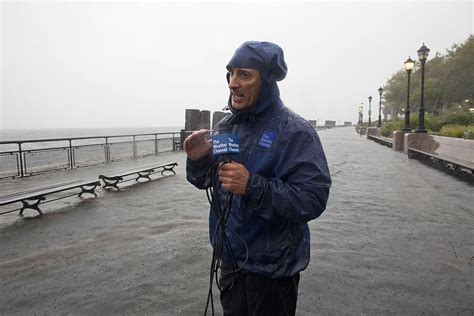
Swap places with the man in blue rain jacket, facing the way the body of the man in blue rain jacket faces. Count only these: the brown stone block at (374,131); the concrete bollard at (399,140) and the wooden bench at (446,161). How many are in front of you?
0

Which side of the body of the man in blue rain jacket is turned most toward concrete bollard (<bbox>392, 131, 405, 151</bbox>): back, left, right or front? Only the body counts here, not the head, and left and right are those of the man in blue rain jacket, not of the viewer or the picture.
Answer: back

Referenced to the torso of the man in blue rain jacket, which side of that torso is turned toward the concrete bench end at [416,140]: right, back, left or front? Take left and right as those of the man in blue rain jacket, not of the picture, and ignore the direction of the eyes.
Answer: back

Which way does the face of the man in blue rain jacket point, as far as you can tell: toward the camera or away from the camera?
toward the camera

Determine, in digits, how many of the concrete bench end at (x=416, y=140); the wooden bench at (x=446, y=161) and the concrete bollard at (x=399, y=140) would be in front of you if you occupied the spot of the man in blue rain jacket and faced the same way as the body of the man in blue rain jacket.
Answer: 0

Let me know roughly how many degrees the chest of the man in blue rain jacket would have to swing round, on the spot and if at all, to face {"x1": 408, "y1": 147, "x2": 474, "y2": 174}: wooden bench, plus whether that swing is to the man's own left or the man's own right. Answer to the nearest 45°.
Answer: approximately 180°

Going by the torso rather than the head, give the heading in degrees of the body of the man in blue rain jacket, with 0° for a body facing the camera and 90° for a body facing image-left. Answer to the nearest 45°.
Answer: approximately 45°
